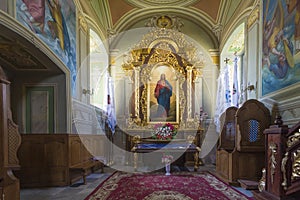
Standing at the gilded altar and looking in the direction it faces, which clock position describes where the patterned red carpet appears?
The patterned red carpet is roughly at 12 o'clock from the gilded altar.

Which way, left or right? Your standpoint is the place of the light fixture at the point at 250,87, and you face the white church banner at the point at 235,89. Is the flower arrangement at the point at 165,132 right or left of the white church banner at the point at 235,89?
left

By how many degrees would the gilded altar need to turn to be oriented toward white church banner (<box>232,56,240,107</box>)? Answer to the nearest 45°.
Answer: approximately 45° to its left

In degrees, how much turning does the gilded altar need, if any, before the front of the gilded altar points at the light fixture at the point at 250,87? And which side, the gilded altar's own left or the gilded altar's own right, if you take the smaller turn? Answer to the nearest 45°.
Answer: approximately 45° to the gilded altar's own left
